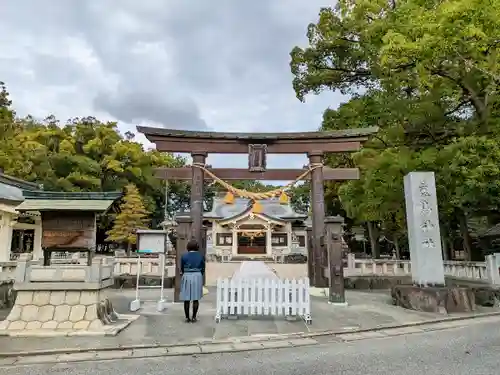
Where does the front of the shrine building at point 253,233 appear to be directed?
toward the camera

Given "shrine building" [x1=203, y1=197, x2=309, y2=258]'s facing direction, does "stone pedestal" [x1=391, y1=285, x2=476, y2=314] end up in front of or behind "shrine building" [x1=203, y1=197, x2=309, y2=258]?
in front

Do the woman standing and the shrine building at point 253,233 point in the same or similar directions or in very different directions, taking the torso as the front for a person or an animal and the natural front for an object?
very different directions

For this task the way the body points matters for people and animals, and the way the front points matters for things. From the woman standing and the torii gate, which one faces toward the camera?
the torii gate

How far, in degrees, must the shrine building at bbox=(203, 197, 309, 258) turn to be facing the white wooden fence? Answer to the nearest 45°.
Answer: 0° — it already faces it

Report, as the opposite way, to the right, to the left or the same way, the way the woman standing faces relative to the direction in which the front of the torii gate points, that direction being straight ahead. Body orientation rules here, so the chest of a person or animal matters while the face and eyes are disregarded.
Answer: the opposite way

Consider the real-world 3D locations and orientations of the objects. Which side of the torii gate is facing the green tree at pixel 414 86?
left

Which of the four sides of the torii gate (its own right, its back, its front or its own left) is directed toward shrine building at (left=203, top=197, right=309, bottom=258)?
back

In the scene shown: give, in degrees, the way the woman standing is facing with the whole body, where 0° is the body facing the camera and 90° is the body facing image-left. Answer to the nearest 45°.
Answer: approximately 180°

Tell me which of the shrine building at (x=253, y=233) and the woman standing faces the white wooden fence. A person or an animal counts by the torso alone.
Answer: the shrine building

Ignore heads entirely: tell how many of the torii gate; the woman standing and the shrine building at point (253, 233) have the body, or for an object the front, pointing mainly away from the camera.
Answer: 1

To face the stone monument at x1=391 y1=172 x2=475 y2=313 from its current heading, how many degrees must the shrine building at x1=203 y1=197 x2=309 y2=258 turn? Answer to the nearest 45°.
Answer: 0° — it already faces it

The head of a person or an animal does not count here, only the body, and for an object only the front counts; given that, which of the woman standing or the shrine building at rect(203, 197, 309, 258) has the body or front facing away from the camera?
the woman standing

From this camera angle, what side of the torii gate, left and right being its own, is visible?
front
